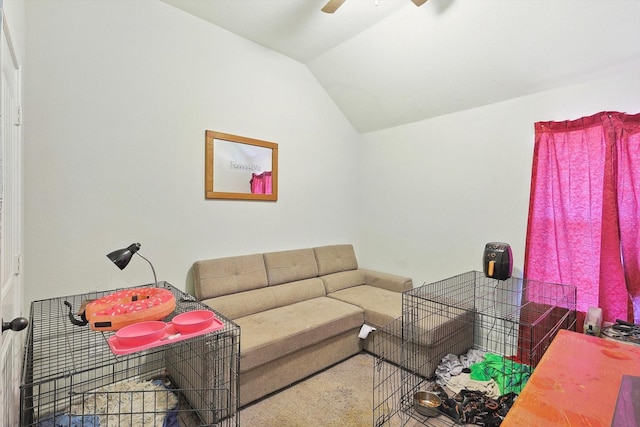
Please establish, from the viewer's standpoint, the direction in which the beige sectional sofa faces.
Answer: facing the viewer and to the right of the viewer

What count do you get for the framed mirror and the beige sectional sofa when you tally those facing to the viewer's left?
0

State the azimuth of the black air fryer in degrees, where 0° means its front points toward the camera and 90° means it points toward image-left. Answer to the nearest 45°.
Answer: approximately 45°

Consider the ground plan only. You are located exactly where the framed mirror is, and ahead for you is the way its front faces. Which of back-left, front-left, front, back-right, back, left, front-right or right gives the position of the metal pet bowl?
front

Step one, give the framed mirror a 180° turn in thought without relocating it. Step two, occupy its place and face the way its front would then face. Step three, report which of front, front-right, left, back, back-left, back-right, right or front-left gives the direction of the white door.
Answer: left

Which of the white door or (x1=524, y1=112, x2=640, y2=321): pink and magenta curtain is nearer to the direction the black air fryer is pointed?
the white door

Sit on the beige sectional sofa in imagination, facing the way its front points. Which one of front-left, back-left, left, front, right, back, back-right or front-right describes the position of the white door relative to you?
right

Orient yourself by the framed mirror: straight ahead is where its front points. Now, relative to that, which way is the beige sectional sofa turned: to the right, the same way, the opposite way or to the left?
the same way

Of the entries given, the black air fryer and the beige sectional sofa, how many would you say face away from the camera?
0

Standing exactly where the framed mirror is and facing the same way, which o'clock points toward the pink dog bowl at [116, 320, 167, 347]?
The pink dog bowl is roughly at 2 o'clock from the framed mirror.
